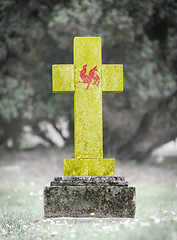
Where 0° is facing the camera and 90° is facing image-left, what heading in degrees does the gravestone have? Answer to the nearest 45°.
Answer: approximately 0°
